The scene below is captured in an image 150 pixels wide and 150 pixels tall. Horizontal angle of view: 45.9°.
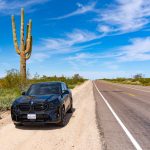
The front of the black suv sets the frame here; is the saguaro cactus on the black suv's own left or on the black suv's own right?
on the black suv's own right

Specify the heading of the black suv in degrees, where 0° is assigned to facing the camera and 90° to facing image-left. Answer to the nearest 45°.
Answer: approximately 45°
